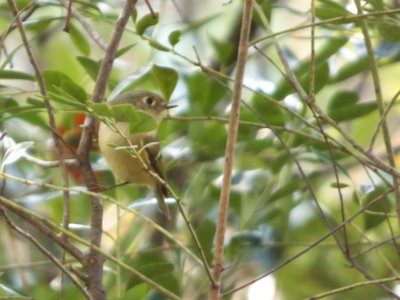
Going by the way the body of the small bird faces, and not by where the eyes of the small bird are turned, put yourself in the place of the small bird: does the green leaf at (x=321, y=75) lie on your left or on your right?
on your left

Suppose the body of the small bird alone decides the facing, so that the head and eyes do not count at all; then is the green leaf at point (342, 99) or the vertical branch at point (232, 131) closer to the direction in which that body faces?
the vertical branch
